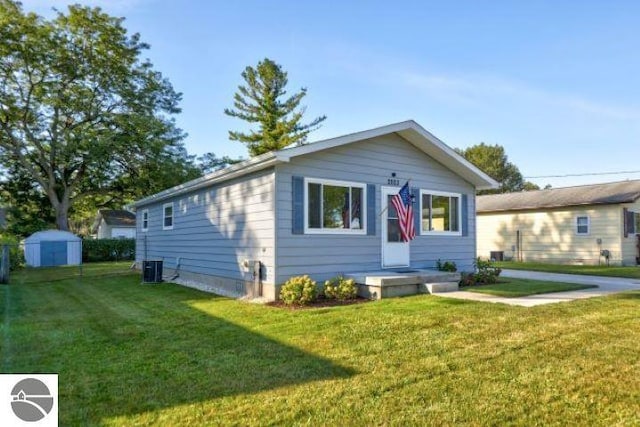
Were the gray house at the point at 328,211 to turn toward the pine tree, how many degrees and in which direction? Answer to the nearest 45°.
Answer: approximately 135° to its left

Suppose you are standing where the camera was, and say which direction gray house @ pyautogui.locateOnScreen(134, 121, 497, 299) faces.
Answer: facing the viewer and to the right of the viewer

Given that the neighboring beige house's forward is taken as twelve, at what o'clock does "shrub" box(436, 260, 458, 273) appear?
The shrub is roughly at 2 o'clock from the neighboring beige house.

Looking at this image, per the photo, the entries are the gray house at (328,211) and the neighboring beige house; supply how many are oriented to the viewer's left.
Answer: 0

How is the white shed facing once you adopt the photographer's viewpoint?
facing the viewer

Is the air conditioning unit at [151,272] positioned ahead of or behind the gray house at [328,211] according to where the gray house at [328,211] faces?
behind

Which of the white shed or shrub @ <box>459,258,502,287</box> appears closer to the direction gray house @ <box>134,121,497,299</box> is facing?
the shrub

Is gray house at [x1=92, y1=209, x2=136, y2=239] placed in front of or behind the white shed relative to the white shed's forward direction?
behind

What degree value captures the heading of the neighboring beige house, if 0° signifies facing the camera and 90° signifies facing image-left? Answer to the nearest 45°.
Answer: approximately 315°

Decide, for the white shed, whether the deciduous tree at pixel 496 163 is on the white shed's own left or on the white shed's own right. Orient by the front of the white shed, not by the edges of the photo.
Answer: on the white shed's own left

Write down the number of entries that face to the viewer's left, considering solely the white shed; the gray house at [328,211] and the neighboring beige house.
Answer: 0
